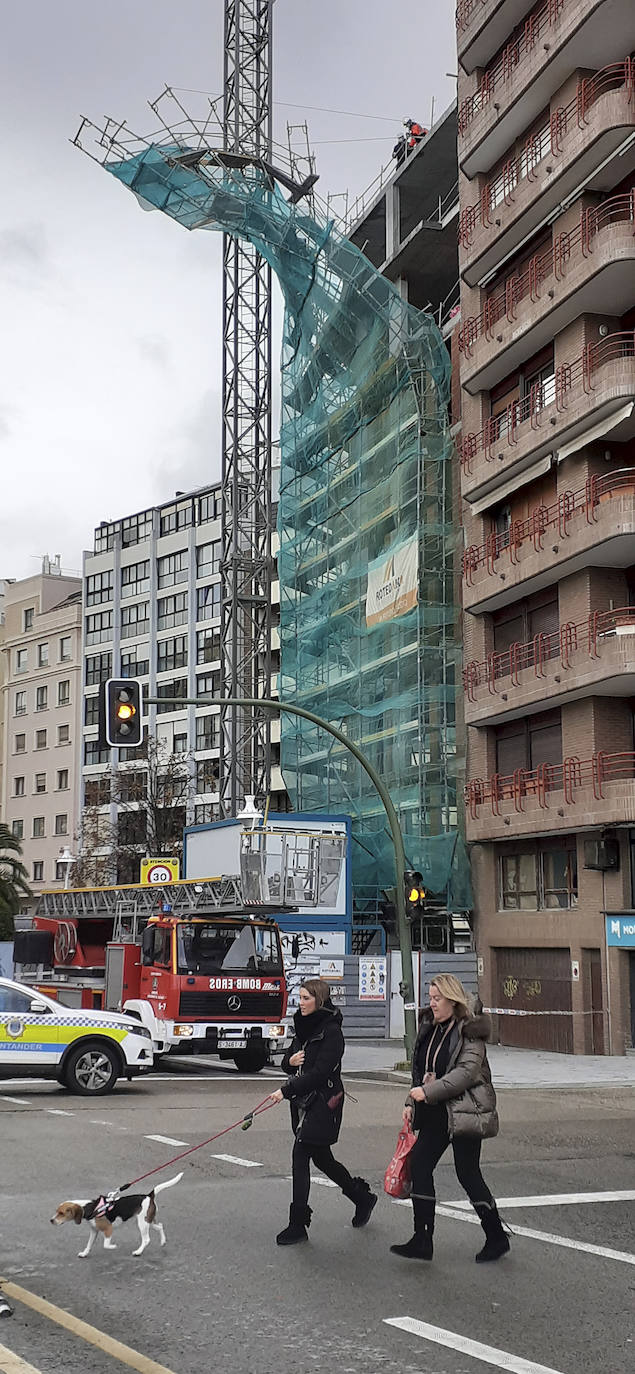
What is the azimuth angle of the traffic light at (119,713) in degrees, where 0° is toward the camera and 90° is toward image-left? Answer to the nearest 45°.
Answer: approximately 315°

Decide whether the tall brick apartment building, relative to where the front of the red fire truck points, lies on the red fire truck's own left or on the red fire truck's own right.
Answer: on the red fire truck's own left

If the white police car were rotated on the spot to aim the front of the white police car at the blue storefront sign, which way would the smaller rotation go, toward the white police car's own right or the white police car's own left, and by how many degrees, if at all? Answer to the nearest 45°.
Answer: approximately 45° to the white police car's own left

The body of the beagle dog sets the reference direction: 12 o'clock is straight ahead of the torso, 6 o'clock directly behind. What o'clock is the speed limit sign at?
The speed limit sign is roughly at 3 o'clock from the beagle dog.

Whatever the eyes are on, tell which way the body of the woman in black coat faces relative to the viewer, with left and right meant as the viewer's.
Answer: facing to the left of the viewer

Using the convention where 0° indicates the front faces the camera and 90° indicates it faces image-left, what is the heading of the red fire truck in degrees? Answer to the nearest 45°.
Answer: approximately 315°

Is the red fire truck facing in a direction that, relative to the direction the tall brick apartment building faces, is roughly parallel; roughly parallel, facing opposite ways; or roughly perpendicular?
roughly perpendicular

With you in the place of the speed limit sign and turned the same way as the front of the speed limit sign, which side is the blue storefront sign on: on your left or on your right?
on your left

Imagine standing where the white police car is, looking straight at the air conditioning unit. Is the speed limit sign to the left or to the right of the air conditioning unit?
left

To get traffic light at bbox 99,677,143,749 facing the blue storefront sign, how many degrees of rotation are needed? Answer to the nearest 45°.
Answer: approximately 90° to its left

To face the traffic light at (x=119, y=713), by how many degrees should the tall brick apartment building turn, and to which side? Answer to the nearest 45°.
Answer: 0° — it already faces it

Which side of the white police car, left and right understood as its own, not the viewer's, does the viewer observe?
right

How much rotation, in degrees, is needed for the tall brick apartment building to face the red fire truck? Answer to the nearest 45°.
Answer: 0° — it already faces it

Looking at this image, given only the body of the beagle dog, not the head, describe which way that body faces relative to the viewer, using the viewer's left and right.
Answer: facing to the left of the viewer

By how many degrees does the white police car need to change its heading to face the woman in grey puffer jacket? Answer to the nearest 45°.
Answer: approximately 90° to its right

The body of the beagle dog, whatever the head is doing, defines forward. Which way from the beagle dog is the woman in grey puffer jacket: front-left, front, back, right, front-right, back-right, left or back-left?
back
